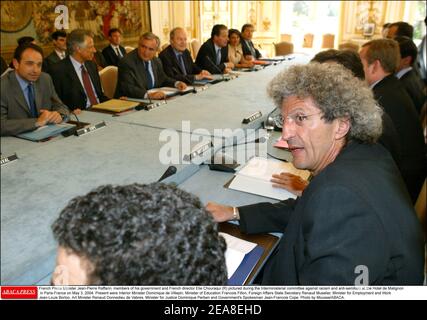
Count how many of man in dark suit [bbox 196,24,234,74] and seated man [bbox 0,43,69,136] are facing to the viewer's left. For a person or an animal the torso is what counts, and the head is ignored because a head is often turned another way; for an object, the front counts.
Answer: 0

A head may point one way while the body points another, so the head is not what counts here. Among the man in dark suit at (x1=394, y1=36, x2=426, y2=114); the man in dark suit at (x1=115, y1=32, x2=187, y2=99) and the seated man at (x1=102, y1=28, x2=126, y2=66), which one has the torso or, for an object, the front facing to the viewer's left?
the man in dark suit at (x1=394, y1=36, x2=426, y2=114)

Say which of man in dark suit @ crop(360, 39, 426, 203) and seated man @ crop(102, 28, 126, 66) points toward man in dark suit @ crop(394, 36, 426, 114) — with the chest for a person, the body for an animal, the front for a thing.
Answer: the seated man

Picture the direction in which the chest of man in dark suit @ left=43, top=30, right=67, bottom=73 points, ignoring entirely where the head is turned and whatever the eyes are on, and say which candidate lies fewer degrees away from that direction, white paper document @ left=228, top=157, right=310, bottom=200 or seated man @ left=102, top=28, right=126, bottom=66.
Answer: the white paper document

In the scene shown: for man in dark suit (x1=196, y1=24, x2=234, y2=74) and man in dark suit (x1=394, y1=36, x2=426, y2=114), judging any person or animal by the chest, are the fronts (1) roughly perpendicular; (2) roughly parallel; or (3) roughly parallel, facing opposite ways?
roughly parallel, facing opposite ways

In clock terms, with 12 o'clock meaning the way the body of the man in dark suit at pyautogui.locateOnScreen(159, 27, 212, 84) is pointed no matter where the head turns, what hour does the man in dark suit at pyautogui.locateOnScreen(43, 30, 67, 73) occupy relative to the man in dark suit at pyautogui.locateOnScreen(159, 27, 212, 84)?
the man in dark suit at pyautogui.locateOnScreen(43, 30, 67, 73) is roughly at 5 o'clock from the man in dark suit at pyautogui.locateOnScreen(159, 27, 212, 84).

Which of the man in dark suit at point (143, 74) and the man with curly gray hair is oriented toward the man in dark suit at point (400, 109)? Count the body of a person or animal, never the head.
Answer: the man in dark suit at point (143, 74)

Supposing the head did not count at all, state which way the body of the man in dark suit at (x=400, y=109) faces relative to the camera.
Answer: to the viewer's left

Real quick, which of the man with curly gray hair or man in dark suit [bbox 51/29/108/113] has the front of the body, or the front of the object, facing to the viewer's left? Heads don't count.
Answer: the man with curly gray hair

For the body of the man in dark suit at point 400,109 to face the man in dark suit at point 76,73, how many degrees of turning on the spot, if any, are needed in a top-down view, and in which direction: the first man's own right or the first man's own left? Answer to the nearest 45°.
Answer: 0° — they already face them

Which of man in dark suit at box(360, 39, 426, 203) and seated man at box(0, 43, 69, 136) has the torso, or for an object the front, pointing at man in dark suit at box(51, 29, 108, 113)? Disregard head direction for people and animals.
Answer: man in dark suit at box(360, 39, 426, 203)

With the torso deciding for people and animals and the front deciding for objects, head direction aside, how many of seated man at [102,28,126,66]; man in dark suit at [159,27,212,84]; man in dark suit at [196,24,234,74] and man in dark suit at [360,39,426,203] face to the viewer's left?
1

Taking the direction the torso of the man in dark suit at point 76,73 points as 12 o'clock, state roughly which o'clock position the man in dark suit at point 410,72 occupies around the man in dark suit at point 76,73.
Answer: the man in dark suit at point 410,72 is roughly at 11 o'clock from the man in dark suit at point 76,73.

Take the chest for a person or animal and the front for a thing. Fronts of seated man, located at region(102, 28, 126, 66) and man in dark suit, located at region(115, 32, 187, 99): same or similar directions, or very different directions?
same or similar directions

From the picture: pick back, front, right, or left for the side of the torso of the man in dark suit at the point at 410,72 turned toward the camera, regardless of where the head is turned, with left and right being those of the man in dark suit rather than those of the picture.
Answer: left

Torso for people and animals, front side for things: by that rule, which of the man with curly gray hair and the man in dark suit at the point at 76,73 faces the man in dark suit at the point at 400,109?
the man in dark suit at the point at 76,73

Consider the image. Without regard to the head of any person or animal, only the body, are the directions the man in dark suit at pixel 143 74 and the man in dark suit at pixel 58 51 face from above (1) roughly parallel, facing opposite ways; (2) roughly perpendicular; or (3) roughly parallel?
roughly parallel

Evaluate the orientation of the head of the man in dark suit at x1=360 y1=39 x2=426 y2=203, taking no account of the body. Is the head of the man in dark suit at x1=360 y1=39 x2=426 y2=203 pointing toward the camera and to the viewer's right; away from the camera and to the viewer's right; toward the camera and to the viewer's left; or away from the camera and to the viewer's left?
away from the camera and to the viewer's left

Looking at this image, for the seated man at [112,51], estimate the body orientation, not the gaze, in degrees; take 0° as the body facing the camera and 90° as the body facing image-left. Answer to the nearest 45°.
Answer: approximately 315°

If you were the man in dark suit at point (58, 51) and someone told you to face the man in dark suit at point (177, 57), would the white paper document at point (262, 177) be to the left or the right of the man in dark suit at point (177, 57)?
right

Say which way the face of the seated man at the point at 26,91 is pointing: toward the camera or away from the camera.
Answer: toward the camera

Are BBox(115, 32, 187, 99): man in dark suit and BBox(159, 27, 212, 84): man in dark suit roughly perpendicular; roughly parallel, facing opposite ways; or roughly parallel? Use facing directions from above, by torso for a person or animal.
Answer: roughly parallel
